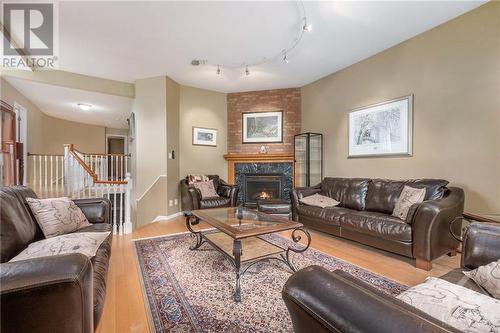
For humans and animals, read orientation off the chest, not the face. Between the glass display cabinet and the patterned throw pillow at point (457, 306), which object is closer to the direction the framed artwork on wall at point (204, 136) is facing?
the patterned throw pillow

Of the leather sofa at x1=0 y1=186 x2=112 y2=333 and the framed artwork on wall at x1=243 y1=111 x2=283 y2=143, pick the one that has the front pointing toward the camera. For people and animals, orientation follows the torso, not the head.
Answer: the framed artwork on wall

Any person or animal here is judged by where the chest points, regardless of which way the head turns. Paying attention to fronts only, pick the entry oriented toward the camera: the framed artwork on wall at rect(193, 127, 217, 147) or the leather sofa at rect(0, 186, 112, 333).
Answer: the framed artwork on wall

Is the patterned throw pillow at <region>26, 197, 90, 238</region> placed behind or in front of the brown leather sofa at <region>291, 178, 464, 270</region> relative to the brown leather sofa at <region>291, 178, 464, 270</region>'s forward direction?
in front

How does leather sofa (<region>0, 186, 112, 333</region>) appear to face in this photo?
to the viewer's right

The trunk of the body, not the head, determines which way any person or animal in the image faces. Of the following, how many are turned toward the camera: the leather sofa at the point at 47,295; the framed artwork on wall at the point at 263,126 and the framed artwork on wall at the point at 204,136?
2

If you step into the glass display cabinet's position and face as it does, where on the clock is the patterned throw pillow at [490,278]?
The patterned throw pillow is roughly at 10 o'clock from the glass display cabinet.

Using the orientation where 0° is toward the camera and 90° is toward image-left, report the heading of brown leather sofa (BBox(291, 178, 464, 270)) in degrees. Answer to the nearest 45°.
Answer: approximately 45°

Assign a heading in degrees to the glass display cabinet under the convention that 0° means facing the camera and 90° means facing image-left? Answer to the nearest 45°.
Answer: approximately 45°

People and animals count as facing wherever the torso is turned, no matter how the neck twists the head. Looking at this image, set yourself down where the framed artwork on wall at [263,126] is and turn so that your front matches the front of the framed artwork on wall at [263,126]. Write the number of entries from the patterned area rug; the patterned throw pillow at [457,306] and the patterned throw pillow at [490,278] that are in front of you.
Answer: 3

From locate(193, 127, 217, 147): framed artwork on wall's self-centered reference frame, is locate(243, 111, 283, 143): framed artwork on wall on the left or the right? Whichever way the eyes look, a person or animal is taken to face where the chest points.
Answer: on its left

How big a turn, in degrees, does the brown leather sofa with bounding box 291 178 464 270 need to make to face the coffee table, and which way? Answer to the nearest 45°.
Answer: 0° — it already faces it

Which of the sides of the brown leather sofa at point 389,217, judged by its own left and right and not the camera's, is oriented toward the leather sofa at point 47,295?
front

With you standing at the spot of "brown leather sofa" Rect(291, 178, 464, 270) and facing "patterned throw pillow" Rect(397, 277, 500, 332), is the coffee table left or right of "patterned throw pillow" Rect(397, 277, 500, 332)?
right

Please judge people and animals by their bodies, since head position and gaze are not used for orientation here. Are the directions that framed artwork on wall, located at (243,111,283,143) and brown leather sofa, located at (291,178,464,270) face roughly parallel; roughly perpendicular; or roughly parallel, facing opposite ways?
roughly perpendicular

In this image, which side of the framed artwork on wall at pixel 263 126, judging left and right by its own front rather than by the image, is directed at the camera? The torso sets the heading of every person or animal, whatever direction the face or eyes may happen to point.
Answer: front

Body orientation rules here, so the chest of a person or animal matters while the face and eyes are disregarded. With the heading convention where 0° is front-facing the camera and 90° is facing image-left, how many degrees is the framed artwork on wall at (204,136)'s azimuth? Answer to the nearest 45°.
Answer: approximately 0°

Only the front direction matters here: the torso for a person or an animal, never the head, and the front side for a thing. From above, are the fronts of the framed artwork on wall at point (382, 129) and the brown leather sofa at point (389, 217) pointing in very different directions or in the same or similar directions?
same or similar directions

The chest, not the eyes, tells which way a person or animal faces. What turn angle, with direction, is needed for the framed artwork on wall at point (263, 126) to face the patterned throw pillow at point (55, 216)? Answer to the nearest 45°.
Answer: approximately 45° to its right

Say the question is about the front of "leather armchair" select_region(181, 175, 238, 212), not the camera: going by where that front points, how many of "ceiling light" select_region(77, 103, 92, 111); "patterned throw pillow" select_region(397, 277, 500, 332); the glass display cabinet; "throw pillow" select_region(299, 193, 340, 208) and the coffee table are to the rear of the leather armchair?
1
